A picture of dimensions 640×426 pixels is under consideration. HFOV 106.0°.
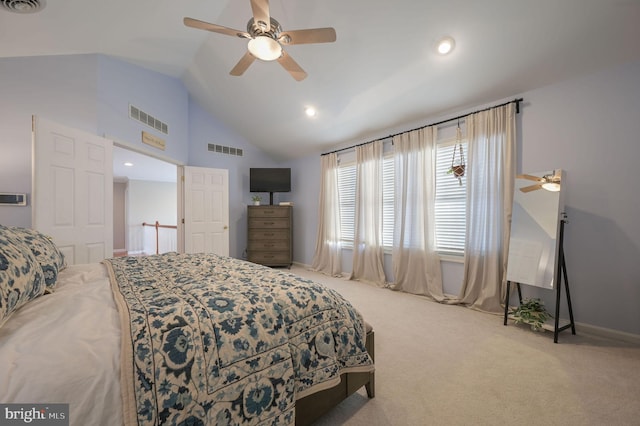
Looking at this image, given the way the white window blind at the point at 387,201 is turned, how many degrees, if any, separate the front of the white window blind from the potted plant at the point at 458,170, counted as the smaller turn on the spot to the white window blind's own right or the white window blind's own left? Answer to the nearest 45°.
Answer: approximately 90° to the white window blind's own left

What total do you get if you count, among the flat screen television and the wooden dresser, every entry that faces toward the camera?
2

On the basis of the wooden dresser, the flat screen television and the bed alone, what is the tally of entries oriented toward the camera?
2

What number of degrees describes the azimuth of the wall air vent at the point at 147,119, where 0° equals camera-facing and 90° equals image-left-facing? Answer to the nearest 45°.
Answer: approximately 315°

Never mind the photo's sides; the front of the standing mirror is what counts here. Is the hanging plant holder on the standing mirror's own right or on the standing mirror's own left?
on the standing mirror's own right

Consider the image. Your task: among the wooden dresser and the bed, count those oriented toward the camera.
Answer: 1

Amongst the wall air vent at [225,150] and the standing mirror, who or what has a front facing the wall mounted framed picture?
the standing mirror

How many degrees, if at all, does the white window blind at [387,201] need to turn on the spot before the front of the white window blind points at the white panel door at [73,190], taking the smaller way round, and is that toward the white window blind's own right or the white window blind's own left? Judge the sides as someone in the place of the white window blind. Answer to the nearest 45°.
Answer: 0° — it already faces it

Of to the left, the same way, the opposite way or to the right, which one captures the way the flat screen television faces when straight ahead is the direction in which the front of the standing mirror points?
to the left

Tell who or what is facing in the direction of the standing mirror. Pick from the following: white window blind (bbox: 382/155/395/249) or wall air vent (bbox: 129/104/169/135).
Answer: the wall air vent

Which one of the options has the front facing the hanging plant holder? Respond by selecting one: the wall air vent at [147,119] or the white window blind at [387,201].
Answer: the wall air vent

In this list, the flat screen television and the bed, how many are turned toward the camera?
1

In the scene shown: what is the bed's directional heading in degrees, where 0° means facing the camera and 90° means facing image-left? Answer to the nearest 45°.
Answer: approximately 225°

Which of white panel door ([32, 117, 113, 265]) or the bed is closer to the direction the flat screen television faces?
the bed
